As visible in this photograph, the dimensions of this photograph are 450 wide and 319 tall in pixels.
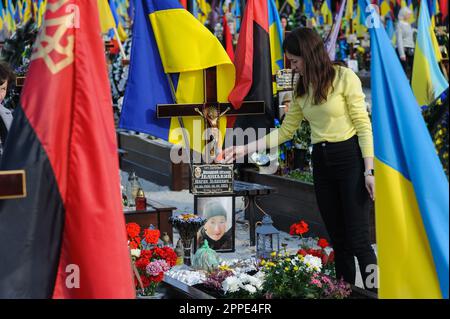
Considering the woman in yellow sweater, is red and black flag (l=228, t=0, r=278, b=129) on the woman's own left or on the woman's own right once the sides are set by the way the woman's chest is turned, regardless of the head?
on the woman's own right

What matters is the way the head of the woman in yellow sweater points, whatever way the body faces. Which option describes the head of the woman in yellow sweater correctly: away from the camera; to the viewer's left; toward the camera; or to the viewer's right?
to the viewer's left

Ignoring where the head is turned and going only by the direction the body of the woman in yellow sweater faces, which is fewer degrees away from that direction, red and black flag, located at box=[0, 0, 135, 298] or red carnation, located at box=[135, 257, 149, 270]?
the red and black flag

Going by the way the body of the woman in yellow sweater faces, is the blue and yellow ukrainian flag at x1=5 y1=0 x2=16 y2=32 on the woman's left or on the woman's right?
on the woman's right

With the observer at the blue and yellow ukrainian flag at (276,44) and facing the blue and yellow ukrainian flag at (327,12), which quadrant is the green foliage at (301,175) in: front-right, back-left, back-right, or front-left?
back-right

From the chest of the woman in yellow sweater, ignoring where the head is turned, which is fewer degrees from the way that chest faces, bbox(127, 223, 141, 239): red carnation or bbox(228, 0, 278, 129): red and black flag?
the red carnation

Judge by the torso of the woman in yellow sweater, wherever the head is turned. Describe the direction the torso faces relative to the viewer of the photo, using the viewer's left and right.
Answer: facing the viewer and to the left of the viewer

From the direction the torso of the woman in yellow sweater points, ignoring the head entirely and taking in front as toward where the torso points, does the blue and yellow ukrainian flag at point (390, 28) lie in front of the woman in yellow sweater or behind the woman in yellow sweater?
behind

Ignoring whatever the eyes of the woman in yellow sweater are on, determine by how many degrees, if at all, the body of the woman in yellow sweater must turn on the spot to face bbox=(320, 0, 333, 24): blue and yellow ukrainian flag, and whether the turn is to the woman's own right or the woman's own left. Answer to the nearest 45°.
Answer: approximately 135° to the woman's own right
